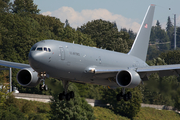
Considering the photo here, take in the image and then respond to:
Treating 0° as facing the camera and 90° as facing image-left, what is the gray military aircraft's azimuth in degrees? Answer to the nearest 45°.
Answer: approximately 45°
